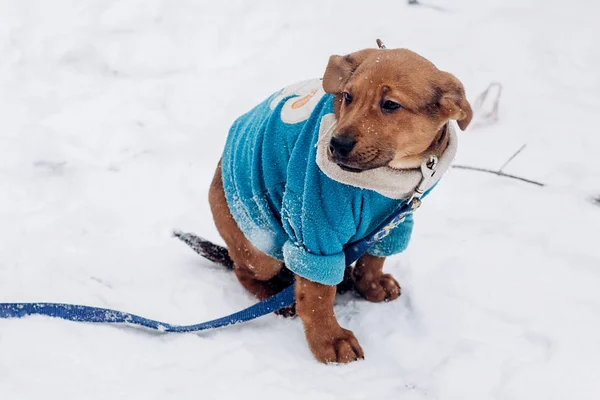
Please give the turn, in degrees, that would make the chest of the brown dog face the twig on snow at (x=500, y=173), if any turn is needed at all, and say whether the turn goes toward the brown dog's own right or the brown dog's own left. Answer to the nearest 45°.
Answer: approximately 90° to the brown dog's own left

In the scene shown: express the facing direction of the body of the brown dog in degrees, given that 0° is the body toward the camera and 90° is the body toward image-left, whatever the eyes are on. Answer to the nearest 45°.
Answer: approximately 315°

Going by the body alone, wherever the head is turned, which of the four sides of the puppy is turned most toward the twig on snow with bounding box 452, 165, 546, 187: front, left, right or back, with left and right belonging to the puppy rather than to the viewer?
left
